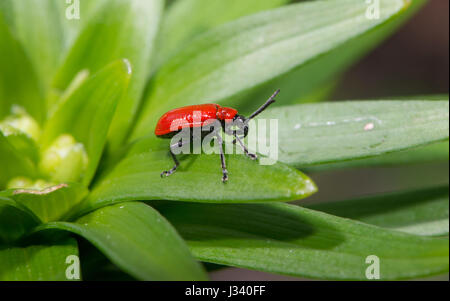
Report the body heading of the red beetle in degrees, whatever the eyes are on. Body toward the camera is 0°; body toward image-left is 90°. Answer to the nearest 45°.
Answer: approximately 270°
